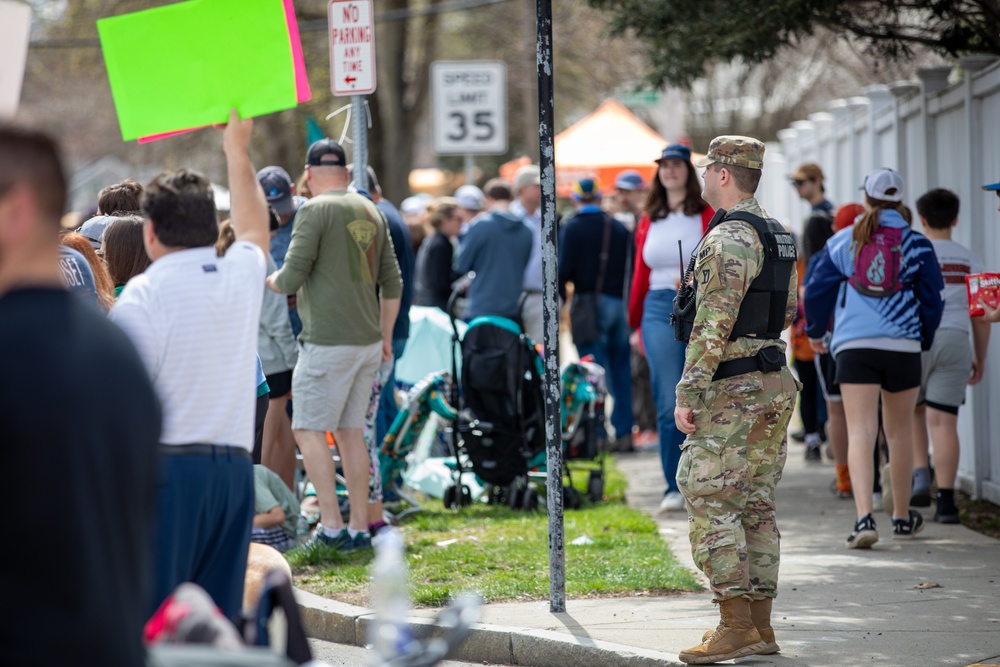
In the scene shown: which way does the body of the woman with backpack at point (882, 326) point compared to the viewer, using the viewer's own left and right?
facing away from the viewer

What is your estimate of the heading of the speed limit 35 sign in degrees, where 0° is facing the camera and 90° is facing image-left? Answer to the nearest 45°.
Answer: approximately 0°

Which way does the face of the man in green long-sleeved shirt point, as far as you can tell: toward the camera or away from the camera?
away from the camera

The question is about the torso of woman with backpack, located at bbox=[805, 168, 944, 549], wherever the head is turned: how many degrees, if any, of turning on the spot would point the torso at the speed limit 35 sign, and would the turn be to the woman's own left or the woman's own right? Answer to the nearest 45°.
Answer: approximately 45° to the woman's own left

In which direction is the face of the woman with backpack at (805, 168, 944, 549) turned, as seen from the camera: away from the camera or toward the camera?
away from the camera

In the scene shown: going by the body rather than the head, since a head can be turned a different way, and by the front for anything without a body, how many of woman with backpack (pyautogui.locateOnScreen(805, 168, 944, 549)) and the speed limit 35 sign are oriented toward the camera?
1

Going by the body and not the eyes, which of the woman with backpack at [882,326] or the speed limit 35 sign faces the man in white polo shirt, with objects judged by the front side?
the speed limit 35 sign

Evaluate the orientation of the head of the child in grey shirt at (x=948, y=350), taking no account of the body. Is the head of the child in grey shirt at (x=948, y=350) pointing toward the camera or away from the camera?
away from the camera

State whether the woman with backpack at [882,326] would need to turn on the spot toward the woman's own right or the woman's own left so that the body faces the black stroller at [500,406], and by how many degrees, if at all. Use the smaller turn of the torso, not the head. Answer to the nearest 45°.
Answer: approximately 90° to the woman's own left

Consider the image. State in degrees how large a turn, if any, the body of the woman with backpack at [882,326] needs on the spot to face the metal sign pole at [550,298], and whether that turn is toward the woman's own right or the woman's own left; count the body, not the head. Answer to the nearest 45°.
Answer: approximately 135° to the woman's own left

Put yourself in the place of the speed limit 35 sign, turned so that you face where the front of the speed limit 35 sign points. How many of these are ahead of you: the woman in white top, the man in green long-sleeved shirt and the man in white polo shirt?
3

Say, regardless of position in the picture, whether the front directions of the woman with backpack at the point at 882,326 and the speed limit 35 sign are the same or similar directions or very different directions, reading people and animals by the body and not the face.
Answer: very different directions

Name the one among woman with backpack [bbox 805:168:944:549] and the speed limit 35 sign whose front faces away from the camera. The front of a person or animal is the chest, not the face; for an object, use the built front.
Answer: the woman with backpack
